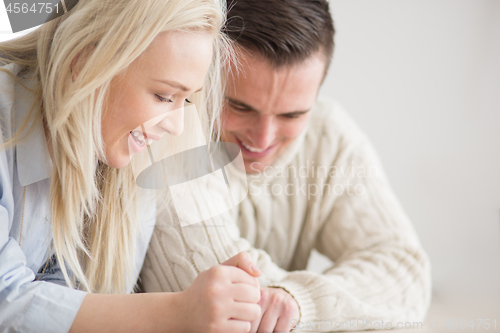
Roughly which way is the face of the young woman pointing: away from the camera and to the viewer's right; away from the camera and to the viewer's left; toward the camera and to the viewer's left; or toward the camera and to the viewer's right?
toward the camera and to the viewer's right

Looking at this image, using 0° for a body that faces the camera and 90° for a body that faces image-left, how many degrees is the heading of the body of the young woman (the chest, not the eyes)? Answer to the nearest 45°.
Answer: approximately 315°

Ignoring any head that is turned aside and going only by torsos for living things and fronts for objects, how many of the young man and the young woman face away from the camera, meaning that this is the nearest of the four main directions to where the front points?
0

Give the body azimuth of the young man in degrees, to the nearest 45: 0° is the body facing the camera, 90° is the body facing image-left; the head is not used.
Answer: approximately 45°
